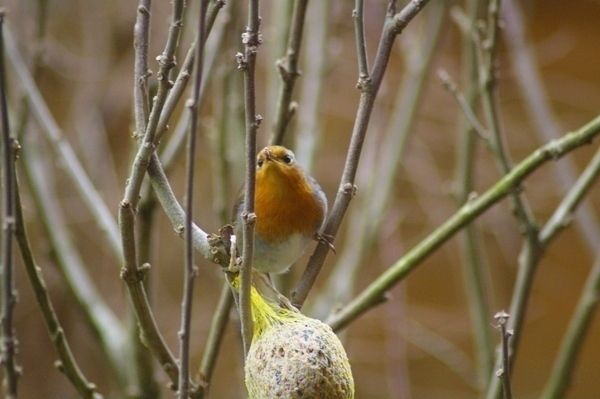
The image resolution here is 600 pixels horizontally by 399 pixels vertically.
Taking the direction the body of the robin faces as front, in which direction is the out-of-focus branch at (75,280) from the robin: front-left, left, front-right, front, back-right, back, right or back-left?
back-right

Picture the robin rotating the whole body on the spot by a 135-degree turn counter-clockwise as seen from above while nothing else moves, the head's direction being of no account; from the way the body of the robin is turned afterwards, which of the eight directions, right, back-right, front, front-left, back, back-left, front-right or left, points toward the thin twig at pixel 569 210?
front-right

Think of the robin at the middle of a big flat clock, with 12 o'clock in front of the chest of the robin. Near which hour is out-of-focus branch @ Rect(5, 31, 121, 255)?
The out-of-focus branch is roughly at 4 o'clock from the robin.

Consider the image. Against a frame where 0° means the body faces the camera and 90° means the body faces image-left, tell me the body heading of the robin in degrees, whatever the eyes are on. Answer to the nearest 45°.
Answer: approximately 0°

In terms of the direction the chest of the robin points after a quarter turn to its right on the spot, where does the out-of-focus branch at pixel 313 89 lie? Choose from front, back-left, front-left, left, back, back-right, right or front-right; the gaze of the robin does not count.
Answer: right

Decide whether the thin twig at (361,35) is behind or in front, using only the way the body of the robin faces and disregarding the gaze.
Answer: behind

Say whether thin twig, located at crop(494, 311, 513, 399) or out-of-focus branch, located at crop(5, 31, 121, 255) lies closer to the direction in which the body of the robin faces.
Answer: the thin twig

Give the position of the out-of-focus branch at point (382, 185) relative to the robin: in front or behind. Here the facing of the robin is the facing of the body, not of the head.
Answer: behind

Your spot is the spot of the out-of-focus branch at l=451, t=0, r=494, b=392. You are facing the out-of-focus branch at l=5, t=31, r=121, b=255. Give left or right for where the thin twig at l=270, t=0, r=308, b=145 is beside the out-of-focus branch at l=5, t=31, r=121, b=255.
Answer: left

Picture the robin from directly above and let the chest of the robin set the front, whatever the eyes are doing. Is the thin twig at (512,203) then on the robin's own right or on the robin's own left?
on the robin's own left

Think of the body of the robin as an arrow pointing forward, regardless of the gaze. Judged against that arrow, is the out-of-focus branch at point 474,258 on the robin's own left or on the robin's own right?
on the robin's own left

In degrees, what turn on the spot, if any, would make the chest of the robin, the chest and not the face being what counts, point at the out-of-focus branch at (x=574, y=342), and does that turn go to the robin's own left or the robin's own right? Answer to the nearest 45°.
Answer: approximately 90° to the robin's own left
